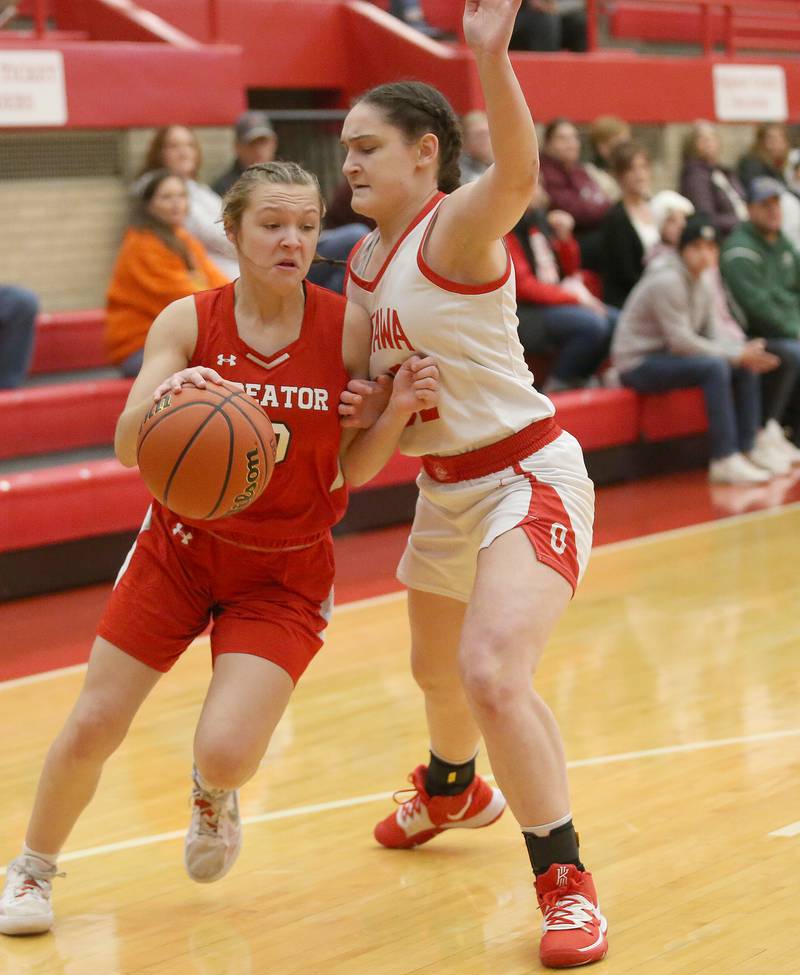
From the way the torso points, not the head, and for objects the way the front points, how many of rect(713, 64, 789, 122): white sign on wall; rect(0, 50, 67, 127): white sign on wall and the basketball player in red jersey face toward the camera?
3

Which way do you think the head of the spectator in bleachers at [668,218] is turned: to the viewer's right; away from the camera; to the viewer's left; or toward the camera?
toward the camera

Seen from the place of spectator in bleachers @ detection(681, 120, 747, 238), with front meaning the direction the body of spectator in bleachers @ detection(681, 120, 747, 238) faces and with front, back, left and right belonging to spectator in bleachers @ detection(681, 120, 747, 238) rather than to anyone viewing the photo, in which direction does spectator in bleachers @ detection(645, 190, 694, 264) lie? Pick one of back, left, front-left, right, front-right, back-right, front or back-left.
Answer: front-right

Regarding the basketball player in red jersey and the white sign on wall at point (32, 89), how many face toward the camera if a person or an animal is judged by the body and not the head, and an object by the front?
2

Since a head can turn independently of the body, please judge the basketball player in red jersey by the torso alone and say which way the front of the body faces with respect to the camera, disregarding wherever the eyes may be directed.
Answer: toward the camera

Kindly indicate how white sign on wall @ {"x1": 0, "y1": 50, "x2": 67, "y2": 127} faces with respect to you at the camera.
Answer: facing the viewer

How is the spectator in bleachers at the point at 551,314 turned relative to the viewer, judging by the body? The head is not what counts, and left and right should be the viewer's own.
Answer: facing the viewer and to the right of the viewer

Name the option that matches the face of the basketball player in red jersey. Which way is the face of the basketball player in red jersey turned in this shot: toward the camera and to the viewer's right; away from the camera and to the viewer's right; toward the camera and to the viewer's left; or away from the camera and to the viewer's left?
toward the camera and to the viewer's right

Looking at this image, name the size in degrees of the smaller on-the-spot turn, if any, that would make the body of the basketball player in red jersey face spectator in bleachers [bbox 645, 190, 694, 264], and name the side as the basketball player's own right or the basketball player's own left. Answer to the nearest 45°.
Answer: approximately 135° to the basketball player's own left

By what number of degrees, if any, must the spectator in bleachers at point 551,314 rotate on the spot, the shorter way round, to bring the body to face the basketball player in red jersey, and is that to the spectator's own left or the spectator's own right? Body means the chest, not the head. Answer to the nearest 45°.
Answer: approximately 45° to the spectator's own right

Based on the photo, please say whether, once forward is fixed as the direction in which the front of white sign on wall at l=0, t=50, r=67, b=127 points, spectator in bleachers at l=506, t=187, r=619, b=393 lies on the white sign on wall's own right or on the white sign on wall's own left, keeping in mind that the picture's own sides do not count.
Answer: on the white sign on wall's own left

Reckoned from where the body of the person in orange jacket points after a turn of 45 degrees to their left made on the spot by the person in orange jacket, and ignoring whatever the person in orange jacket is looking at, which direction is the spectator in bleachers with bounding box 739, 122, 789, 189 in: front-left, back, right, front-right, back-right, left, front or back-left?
front-left

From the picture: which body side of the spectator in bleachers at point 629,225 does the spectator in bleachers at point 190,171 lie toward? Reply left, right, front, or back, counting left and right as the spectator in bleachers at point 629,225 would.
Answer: right

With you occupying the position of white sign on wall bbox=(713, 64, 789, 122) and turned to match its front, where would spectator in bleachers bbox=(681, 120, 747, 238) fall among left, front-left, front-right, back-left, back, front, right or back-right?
front

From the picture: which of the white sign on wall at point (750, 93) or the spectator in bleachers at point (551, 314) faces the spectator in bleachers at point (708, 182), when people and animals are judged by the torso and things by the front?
the white sign on wall

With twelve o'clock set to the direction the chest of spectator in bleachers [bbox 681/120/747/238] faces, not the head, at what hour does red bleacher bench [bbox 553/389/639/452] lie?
The red bleacher bench is roughly at 2 o'clock from the spectator in bleachers.

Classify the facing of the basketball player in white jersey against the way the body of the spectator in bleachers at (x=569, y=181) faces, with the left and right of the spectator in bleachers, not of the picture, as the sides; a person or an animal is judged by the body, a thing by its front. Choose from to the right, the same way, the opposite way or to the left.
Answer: to the right

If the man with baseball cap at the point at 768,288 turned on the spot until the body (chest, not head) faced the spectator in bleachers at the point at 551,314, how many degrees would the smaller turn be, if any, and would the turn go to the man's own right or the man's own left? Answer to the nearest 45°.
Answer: approximately 90° to the man's own right

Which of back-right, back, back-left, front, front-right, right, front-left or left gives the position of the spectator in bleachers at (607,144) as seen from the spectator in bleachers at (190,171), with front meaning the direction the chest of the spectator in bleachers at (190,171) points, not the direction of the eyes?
left
